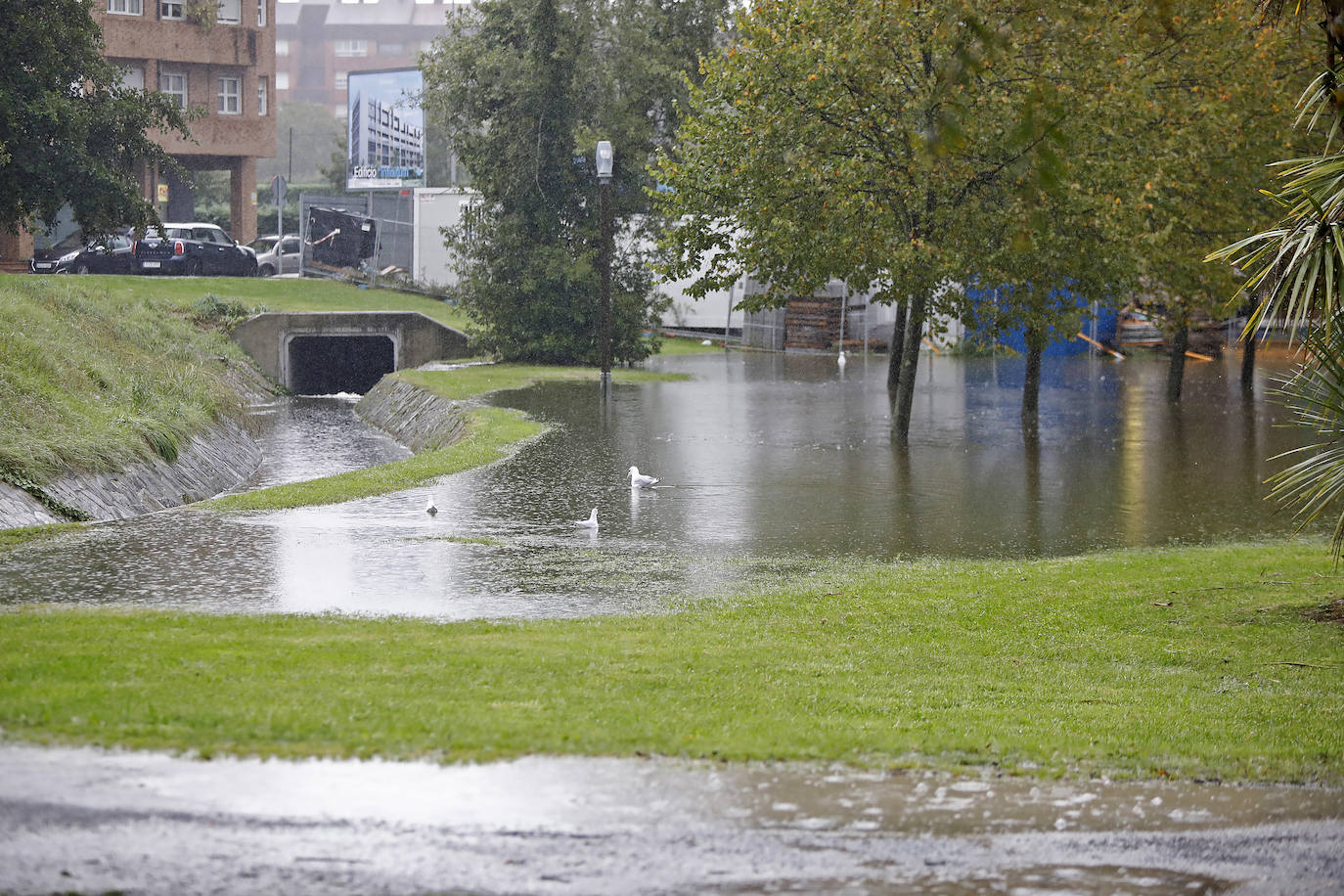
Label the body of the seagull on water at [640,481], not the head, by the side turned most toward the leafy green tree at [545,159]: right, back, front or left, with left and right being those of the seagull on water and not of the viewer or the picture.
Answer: right

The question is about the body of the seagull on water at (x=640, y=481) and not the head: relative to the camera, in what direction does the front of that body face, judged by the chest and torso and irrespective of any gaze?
to the viewer's left

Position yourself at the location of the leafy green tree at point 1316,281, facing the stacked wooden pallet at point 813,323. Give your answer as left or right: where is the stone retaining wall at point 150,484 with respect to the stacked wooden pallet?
left

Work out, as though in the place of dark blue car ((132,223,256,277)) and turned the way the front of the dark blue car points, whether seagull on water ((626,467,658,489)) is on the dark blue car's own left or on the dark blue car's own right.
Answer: on the dark blue car's own right

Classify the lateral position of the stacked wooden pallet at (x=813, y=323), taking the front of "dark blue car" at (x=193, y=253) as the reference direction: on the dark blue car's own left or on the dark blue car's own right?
on the dark blue car's own right

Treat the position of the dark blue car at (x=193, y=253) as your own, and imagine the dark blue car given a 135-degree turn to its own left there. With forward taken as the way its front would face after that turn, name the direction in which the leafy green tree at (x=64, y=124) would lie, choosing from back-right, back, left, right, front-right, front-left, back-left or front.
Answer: left

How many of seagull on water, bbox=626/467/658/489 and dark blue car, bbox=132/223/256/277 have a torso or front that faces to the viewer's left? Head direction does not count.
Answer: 1

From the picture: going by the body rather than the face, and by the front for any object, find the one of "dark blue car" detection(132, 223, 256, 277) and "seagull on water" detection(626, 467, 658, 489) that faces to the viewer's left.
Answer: the seagull on water

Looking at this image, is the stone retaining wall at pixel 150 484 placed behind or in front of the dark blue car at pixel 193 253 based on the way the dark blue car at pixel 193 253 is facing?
behind

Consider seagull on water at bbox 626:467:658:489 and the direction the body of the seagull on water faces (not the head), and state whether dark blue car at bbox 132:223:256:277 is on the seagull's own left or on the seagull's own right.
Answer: on the seagull's own right

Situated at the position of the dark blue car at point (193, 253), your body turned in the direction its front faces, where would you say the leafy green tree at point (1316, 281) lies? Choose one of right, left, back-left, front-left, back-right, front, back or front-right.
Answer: back-right

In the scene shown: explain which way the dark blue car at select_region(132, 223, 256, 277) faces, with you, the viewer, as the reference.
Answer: facing away from the viewer and to the right of the viewer
